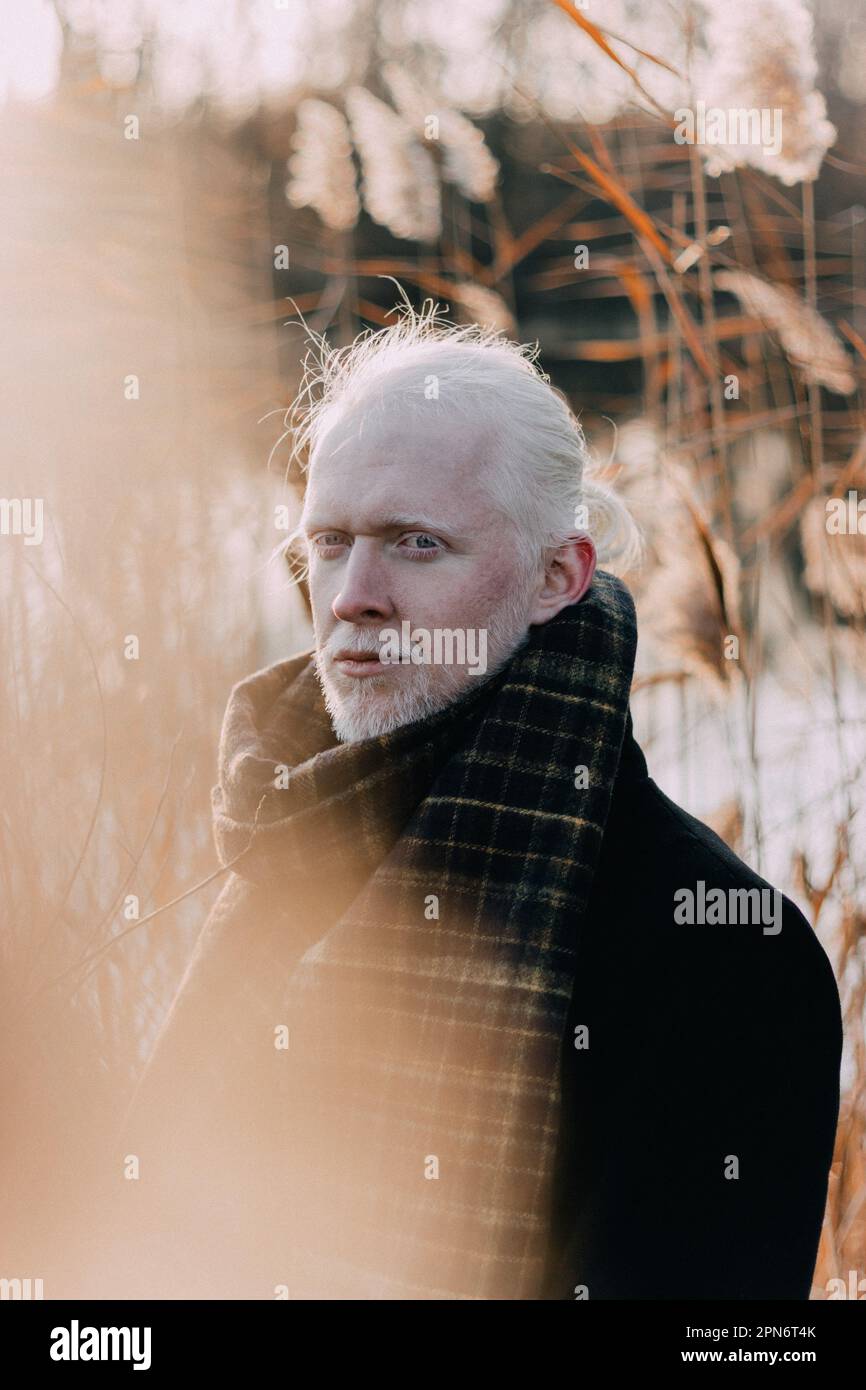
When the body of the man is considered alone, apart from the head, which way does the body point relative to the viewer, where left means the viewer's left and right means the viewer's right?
facing the viewer and to the left of the viewer

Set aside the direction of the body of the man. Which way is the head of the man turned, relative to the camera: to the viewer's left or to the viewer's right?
to the viewer's left
